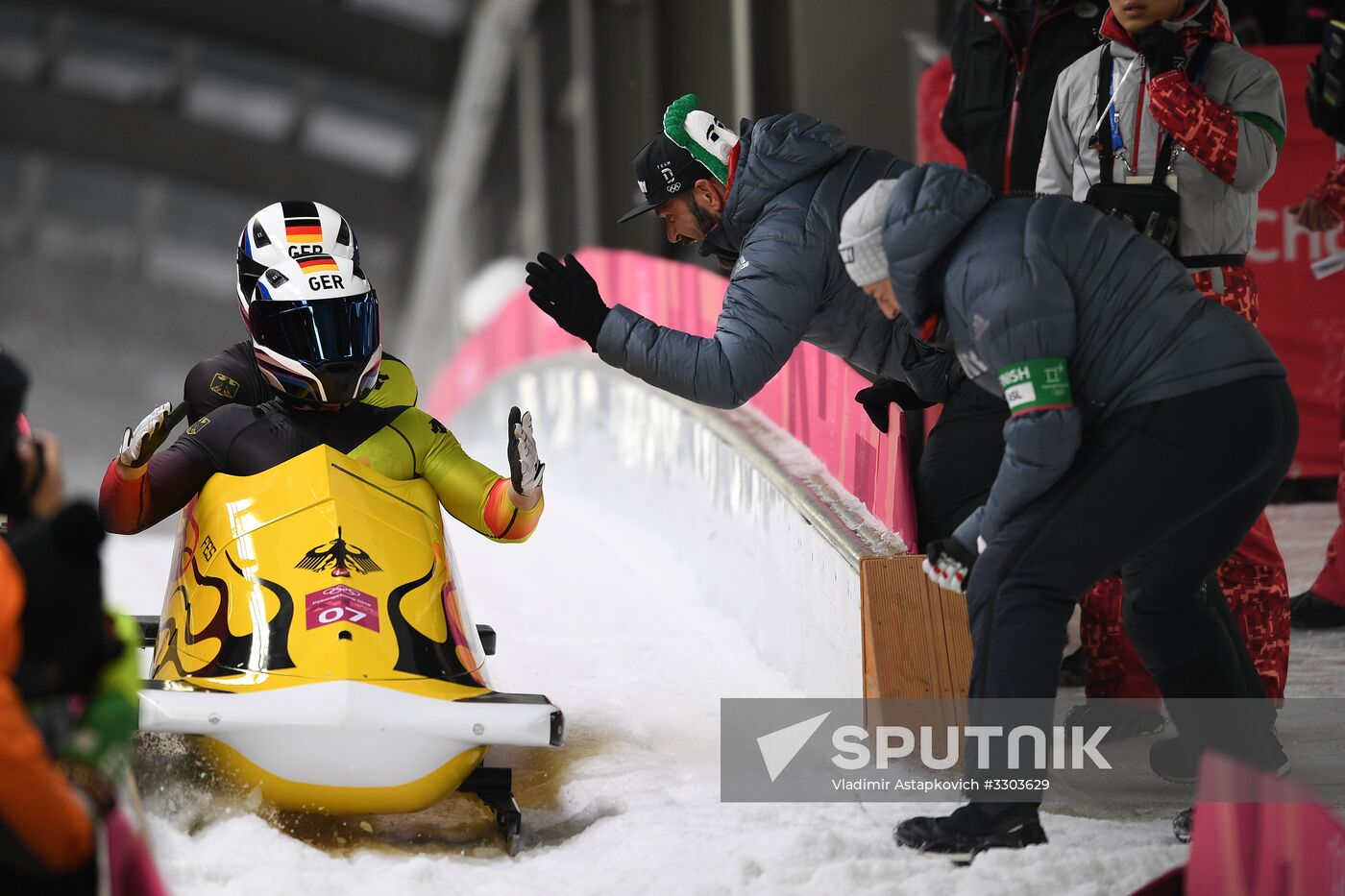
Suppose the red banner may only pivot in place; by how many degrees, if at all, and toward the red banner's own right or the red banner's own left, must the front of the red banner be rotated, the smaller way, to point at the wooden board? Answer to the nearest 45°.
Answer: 0° — it already faces it

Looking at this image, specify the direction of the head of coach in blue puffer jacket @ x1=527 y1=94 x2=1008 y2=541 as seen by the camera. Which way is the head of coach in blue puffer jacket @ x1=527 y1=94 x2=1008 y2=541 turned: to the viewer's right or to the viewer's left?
to the viewer's left

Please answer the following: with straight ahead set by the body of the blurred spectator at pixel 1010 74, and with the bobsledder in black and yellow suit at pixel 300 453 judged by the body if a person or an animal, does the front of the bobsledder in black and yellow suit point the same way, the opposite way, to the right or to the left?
the same way

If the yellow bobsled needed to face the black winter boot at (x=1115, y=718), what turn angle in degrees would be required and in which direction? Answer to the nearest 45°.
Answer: approximately 90° to its left

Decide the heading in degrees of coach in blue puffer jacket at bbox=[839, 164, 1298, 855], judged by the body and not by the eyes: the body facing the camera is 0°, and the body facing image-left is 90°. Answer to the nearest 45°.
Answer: approximately 90°

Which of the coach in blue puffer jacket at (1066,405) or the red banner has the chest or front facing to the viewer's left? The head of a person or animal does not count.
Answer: the coach in blue puffer jacket

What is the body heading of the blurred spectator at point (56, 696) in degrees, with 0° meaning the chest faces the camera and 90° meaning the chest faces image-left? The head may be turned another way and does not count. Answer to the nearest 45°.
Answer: approximately 270°

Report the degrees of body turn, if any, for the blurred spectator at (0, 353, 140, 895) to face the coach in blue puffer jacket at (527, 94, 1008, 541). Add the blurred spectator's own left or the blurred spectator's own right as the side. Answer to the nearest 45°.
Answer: approximately 45° to the blurred spectator's own left

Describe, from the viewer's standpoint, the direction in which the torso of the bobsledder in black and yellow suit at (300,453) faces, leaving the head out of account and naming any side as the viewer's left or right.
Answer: facing the viewer

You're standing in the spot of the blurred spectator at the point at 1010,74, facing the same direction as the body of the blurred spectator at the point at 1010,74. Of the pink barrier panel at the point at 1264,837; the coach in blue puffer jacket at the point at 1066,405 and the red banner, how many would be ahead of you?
2
